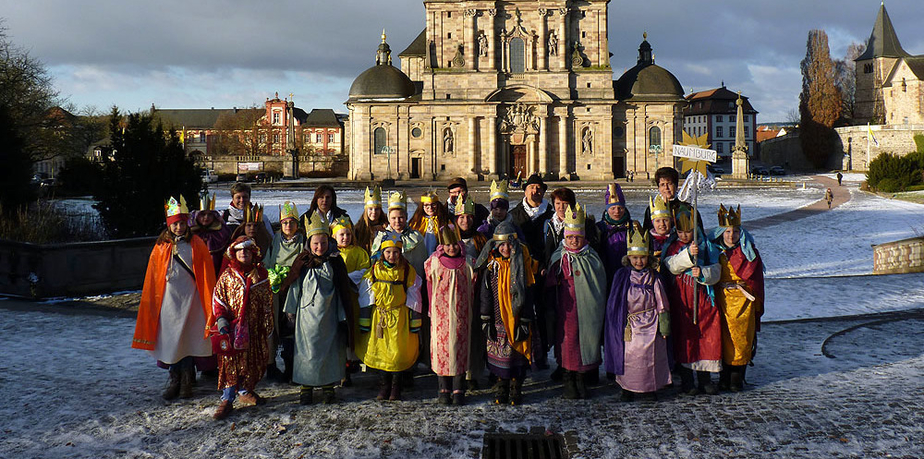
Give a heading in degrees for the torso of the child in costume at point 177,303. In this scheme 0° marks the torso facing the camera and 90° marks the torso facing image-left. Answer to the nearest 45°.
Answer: approximately 0°

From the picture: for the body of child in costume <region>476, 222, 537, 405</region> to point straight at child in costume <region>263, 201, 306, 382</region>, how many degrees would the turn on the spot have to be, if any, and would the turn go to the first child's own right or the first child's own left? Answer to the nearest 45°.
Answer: approximately 90° to the first child's own right

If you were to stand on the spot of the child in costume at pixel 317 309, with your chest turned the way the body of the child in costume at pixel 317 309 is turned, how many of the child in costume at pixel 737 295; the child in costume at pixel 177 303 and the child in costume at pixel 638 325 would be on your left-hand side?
2

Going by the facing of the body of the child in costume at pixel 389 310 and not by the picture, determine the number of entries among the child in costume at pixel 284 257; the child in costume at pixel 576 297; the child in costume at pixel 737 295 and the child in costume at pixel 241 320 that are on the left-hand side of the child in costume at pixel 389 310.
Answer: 2

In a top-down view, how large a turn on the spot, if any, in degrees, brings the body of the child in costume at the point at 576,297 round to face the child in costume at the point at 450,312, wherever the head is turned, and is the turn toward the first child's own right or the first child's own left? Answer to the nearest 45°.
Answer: approximately 90° to the first child's own right
